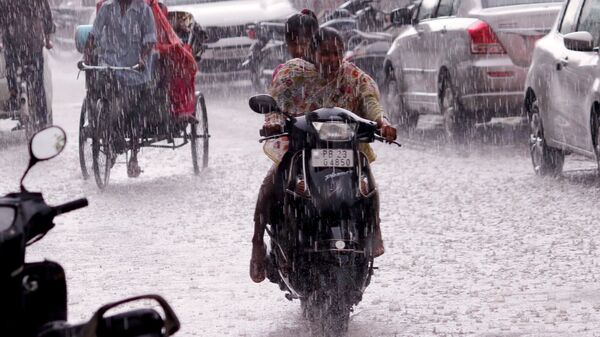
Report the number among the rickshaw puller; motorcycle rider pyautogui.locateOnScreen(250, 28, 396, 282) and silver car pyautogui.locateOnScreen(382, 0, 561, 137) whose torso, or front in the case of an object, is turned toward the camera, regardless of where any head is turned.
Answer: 2

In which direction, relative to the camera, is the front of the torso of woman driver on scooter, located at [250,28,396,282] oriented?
toward the camera

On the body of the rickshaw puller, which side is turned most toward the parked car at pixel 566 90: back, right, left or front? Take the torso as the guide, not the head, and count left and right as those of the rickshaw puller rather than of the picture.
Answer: left

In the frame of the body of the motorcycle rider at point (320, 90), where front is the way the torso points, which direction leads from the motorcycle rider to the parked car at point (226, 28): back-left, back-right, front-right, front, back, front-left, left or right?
back

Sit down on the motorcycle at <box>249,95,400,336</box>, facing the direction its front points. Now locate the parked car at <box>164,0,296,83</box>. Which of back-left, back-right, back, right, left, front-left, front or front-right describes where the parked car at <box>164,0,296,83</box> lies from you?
back

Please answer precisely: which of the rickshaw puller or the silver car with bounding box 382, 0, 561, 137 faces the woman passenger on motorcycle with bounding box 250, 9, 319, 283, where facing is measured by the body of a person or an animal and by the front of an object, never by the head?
the rickshaw puller

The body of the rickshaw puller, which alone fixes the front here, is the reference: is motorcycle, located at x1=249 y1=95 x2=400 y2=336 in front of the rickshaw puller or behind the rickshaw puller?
in front

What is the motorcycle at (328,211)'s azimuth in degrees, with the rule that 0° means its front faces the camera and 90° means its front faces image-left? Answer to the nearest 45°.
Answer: approximately 0°
